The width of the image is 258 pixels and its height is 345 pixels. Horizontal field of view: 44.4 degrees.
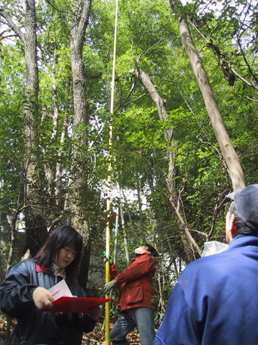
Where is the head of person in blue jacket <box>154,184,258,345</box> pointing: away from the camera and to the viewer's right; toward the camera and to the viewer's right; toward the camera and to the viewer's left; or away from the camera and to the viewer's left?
away from the camera and to the viewer's left

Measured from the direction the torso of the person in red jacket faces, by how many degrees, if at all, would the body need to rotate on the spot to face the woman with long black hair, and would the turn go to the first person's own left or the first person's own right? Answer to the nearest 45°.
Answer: approximately 90° to the first person's own left

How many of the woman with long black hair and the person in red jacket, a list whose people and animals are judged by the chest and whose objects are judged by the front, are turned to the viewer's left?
1

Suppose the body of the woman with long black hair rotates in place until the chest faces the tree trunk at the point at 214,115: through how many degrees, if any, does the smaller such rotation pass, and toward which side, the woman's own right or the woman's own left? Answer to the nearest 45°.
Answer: approximately 90° to the woman's own left

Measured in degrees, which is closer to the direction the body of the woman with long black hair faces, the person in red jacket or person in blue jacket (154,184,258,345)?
the person in blue jacket

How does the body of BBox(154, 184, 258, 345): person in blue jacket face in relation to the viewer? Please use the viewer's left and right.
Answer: facing away from the viewer and to the left of the viewer

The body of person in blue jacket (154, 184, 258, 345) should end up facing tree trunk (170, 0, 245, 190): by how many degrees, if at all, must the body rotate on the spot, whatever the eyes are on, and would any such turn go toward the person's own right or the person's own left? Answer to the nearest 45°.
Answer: approximately 45° to the person's own right

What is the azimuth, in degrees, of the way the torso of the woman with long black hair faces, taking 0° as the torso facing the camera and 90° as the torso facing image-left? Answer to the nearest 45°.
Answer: approximately 315°

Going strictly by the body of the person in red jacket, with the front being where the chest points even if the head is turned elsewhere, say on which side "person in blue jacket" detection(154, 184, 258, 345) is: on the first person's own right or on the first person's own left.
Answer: on the first person's own left

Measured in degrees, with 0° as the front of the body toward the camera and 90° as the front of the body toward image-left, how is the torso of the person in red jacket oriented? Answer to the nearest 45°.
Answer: approximately 90°
